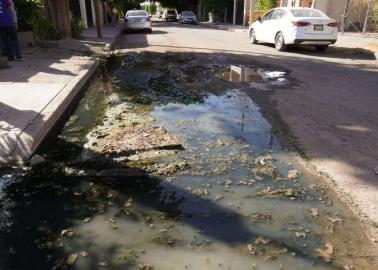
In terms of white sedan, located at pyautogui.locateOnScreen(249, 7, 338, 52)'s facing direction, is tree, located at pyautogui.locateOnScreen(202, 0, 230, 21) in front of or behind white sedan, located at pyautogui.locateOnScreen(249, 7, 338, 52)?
in front

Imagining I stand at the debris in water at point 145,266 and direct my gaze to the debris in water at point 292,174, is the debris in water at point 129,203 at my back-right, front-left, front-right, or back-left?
front-left

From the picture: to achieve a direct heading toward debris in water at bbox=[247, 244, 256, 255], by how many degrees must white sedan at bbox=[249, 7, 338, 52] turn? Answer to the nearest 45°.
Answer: approximately 135° to its left

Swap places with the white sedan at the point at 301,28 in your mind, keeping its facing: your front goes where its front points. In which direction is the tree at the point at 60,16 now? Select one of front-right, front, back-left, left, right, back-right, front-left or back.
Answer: front-left

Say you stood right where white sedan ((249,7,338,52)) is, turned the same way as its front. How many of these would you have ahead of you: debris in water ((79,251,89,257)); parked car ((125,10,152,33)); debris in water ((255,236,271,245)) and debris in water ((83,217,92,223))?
1

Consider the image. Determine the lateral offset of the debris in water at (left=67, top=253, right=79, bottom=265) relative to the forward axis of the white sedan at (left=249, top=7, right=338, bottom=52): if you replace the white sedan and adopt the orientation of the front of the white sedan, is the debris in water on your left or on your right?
on your left

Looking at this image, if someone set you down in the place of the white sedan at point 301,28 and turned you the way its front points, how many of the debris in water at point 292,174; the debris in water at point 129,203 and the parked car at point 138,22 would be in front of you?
1

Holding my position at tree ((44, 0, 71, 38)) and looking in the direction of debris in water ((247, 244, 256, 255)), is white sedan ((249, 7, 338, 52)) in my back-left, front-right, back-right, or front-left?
front-left

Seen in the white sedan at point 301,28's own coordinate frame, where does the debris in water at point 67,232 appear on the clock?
The debris in water is roughly at 8 o'clock from the white sedan.

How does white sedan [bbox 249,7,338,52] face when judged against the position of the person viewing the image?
facing away from the viewer and to the left of the viewer
